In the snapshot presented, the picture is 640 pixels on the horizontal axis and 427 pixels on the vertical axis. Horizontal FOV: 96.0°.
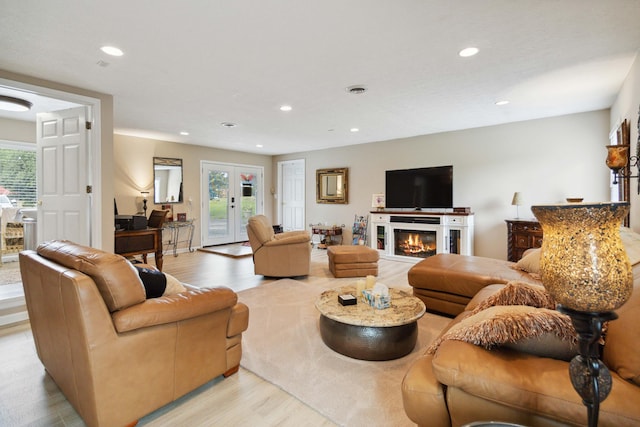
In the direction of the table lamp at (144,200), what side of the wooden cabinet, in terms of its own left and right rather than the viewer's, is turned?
right

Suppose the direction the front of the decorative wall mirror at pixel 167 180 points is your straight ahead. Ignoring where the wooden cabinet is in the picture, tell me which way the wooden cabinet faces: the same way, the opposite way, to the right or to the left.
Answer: to the right

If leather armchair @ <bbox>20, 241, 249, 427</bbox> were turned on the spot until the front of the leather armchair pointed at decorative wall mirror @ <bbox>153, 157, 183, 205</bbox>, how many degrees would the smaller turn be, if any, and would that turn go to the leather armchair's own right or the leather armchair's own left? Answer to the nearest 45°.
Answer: approximately 45° to the leather armchair's own left

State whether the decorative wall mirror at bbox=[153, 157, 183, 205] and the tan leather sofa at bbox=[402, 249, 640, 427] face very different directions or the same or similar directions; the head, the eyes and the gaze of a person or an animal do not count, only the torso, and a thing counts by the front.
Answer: very different directions

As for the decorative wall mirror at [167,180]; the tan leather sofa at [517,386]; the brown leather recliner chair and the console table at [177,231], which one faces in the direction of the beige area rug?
the tan leather sofa

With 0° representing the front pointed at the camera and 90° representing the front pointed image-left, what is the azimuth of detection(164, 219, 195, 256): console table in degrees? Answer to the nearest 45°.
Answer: approximately 315°
